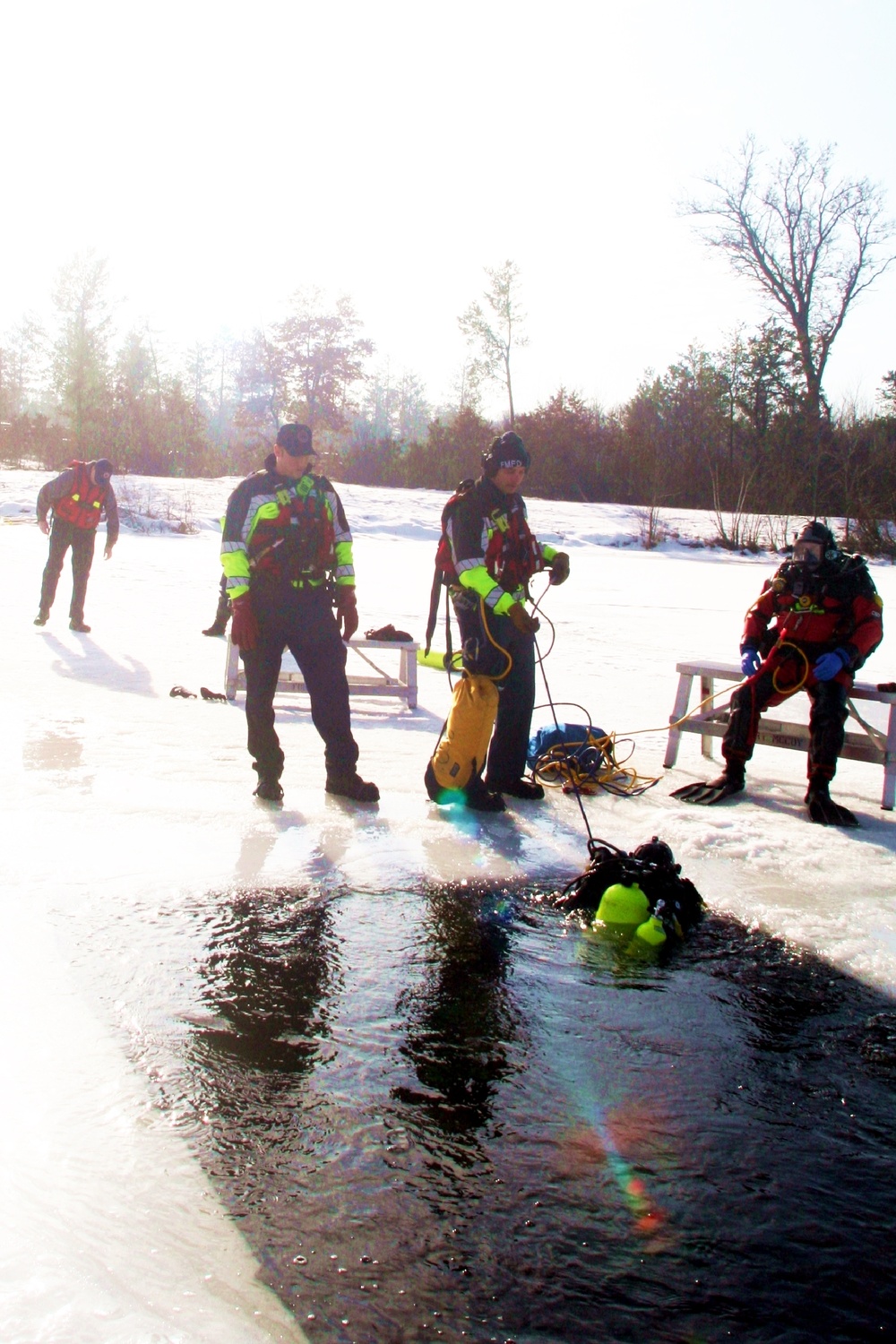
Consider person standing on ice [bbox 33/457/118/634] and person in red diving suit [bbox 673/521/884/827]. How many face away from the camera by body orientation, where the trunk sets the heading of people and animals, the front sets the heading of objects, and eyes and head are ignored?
0

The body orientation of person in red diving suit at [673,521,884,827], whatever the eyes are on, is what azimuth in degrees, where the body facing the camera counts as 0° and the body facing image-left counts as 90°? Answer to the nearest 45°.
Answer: approximately 45°

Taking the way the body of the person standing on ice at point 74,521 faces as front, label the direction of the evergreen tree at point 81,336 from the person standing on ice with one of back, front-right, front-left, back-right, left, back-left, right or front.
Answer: back-left

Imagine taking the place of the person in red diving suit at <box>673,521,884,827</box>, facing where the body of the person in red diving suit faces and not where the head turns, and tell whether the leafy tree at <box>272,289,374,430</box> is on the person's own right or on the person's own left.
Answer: on the person's own right

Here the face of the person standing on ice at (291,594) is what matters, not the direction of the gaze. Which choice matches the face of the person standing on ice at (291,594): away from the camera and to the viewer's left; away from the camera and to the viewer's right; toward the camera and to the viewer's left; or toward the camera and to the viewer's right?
toward the camera and to the viewer's right

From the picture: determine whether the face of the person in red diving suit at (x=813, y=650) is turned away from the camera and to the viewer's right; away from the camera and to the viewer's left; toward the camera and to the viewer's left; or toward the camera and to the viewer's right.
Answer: toward the camera and to the viewer's left

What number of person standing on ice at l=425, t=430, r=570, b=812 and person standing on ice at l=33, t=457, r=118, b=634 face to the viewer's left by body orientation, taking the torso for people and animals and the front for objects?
0

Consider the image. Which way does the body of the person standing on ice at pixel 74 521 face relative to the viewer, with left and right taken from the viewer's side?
facing the viewer and to the right of the viewer

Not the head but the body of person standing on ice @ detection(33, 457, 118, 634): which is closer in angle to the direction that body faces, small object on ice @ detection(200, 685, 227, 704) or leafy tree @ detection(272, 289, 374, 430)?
the small object on ice
